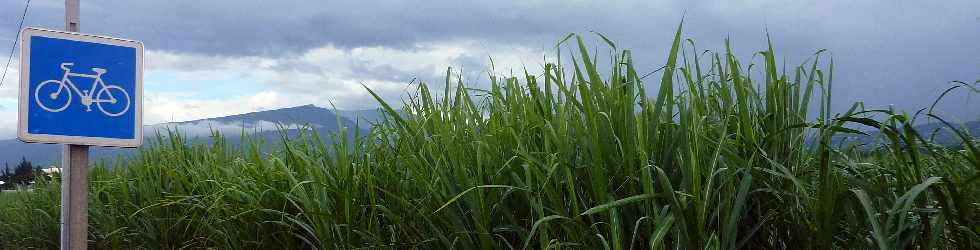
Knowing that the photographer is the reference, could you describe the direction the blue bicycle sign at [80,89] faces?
facing the viewer
